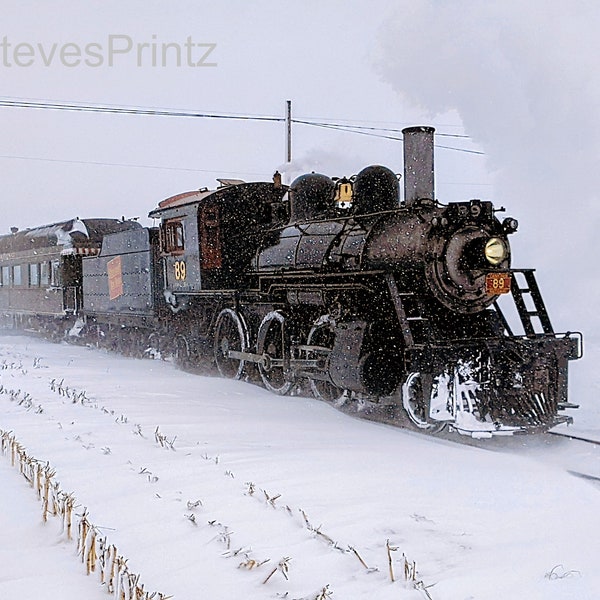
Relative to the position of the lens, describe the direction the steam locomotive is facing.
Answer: facing the viewer and to the right of the viewer

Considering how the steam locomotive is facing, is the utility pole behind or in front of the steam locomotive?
behind
